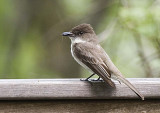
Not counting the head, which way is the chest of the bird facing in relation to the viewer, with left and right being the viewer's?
facing to the left of the viewer
